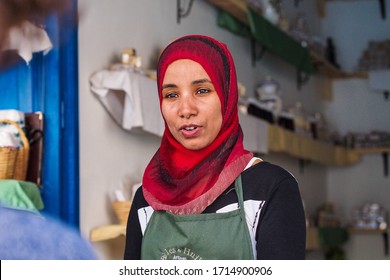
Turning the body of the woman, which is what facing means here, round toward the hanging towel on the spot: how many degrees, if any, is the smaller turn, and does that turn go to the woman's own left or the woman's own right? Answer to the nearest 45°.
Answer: approximately 135° to the woman's own right

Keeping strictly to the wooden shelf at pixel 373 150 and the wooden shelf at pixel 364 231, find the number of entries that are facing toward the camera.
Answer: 2

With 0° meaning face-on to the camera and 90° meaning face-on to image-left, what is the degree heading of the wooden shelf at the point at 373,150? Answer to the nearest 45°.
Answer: approximately 0°

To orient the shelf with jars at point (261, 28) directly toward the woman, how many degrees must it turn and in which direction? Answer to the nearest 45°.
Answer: approximately 45° to its right

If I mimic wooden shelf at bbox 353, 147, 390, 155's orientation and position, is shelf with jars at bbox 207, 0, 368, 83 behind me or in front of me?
in front

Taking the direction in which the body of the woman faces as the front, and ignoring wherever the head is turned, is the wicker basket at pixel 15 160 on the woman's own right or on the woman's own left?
on the woman's own right

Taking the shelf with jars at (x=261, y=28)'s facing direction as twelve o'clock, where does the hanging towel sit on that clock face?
The hanging towel is roughly at 2 o'clock from the shelf with jars.

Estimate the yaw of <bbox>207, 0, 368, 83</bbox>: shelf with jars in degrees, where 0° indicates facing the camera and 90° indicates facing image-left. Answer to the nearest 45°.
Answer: approximately 315°

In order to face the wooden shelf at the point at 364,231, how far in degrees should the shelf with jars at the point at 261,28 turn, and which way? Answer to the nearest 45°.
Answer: approximately 90° to its left

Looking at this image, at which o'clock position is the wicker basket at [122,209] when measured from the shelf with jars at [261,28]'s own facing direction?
The wicker basket is roughly at 2 o'clock from the shelf with jars.

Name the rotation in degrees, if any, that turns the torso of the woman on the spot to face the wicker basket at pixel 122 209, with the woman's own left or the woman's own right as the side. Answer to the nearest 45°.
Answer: approximately 135° to the woman's own right

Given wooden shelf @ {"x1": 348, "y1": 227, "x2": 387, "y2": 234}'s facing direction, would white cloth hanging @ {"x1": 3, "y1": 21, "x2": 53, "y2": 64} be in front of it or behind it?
in front
